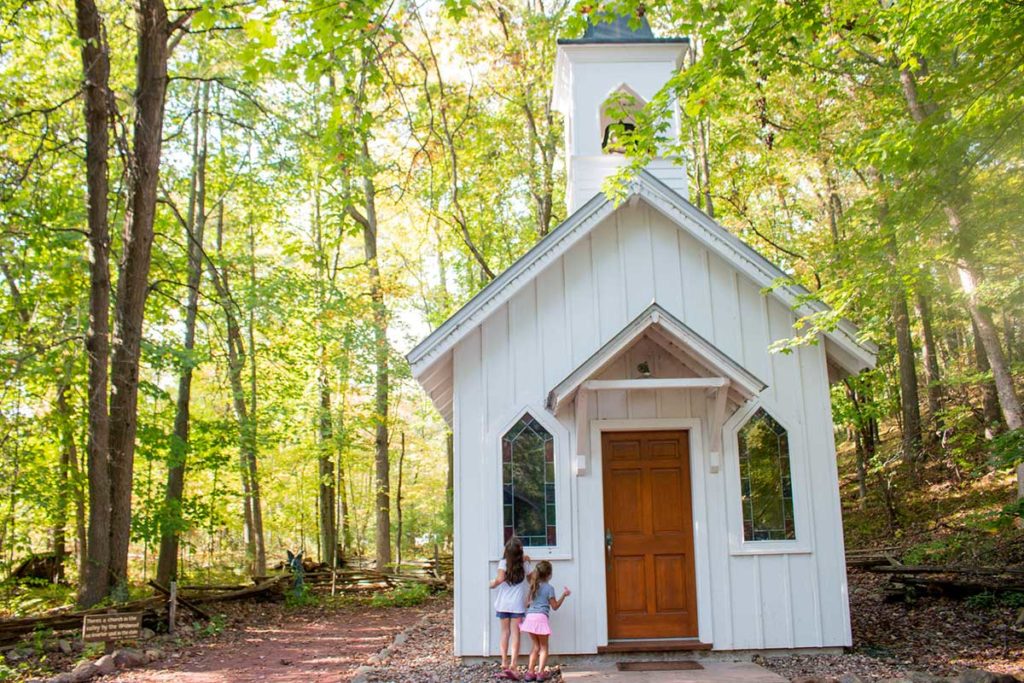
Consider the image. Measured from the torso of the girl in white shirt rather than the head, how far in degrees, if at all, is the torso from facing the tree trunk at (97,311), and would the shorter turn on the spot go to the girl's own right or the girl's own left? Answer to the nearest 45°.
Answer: approximately 45° to the girl's own left

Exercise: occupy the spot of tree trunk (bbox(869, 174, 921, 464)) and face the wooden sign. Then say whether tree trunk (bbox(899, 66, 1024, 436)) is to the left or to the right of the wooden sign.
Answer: left

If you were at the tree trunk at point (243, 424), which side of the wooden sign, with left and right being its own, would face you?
back

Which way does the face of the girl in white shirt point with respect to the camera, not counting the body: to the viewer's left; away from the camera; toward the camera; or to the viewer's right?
away from the camera

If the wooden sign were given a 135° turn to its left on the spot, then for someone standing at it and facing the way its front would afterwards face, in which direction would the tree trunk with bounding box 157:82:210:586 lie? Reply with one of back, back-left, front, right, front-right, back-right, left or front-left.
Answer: front-left

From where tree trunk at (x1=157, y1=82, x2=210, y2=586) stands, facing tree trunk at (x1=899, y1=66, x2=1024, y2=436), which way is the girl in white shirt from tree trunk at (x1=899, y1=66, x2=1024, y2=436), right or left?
right

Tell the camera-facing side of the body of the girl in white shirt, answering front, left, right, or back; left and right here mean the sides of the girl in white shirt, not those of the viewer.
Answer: back

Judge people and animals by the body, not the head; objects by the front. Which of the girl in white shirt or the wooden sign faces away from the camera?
the girl in white shirt

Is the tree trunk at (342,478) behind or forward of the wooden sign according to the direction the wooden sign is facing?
behind

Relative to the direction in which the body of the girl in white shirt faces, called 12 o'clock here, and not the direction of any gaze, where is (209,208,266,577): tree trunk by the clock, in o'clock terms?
The tree trunk is roughly at 11 o'clock from the girl in white shirt.

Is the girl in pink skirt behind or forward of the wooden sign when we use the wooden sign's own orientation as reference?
forward
